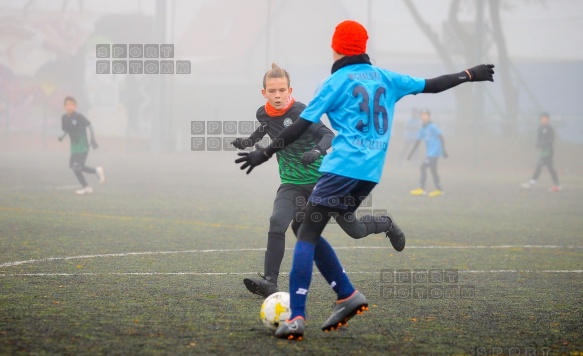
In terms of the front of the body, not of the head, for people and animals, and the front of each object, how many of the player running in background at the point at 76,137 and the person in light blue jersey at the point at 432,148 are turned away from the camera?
0

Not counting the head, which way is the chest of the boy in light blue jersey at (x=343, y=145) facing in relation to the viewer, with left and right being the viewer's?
facing away from the viewer and to the left of the viewer

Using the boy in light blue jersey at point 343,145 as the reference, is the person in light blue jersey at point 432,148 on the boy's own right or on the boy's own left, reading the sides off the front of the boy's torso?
on the boy's own right

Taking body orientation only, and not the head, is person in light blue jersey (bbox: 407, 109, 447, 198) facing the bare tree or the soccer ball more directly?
the soccer ball

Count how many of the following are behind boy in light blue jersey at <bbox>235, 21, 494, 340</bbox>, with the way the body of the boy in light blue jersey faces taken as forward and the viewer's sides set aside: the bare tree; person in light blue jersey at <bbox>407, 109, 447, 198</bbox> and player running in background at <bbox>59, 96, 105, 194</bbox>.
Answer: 0

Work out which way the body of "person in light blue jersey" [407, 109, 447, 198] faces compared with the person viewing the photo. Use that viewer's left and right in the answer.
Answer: facing the viewer and to the left of the viewer

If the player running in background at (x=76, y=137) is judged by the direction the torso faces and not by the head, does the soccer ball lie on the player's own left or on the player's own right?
on the player's own left

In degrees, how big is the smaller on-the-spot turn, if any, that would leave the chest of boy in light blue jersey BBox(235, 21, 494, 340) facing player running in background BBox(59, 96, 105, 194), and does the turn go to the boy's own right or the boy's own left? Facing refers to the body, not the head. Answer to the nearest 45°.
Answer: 0° — they already face them

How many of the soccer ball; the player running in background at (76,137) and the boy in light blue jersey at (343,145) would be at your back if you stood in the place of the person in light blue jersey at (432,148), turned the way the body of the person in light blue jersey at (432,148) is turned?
0
